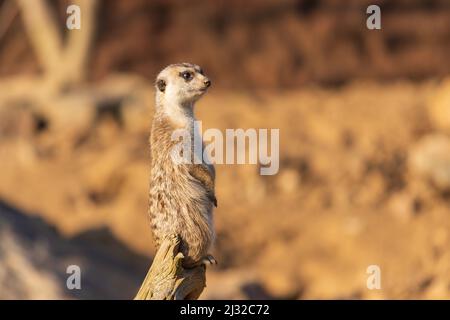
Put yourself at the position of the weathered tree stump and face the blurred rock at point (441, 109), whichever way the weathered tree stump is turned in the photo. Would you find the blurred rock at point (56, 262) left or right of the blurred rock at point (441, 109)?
left

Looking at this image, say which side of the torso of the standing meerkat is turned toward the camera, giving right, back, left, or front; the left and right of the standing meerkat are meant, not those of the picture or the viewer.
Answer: right

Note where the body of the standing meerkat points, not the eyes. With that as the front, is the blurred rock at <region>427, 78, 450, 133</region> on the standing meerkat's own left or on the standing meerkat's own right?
on the standing meerkat's own left
